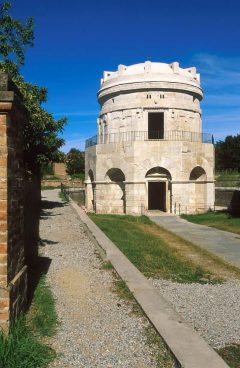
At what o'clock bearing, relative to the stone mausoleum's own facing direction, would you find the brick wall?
The brick wall is roughly at 12 o'clock from the stone mausoleum.

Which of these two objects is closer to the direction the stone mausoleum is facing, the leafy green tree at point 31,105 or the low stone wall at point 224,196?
the leafy green tree

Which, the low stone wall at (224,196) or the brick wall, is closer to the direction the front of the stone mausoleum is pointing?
the brick wall

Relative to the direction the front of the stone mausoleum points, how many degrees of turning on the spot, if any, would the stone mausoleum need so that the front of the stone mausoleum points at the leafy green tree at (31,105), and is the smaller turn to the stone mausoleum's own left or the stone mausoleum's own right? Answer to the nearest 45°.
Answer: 0° — it already faces it

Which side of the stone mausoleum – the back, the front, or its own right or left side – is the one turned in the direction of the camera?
front

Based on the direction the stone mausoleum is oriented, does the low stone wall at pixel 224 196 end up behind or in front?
behind
